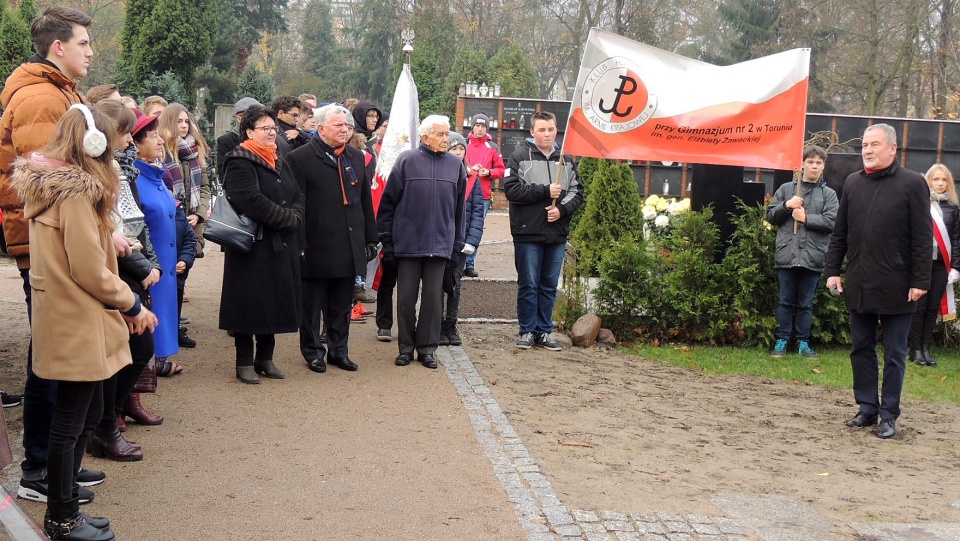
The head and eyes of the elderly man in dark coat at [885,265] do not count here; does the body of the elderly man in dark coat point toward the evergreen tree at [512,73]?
no

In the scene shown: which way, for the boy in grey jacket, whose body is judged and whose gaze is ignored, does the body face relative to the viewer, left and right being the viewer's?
facing the viewer

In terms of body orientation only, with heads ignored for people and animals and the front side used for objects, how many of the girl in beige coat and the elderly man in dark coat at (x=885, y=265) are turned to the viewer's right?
1

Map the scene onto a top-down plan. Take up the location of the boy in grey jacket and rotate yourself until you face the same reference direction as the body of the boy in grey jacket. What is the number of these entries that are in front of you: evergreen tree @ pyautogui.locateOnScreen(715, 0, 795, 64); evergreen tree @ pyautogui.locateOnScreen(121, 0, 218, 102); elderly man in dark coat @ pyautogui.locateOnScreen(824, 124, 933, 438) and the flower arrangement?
1

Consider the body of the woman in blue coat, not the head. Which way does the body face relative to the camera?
to the viewer's right

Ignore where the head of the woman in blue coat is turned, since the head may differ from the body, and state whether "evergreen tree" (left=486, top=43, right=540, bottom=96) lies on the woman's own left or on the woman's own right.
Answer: on the woman's own left

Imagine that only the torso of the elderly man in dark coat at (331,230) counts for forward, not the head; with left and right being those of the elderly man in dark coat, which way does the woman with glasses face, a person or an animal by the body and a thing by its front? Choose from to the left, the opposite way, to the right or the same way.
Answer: the same way

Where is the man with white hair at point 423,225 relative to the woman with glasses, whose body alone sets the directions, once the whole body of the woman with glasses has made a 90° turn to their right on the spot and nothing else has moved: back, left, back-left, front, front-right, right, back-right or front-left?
back

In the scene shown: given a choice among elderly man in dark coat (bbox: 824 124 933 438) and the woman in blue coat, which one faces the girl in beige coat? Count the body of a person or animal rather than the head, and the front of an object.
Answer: the elderly man in dark coat

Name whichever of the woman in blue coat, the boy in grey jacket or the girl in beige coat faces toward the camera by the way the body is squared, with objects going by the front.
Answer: the boy in grey jacket

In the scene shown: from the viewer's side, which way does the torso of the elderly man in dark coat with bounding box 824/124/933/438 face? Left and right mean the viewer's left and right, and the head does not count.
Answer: facing the viewer and to the left of the viewer

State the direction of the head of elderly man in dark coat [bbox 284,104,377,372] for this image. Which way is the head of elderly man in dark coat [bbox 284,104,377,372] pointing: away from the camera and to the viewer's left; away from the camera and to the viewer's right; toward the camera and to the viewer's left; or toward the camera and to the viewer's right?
toward the camera and to the viewer's right

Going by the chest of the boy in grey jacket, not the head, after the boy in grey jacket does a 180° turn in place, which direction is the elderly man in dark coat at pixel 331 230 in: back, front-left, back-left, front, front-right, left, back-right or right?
back-left

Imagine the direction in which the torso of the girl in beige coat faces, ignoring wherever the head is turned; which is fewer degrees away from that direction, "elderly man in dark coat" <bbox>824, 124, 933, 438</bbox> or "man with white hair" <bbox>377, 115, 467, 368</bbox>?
the elderly man in dark coat

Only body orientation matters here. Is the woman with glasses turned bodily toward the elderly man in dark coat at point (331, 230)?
no

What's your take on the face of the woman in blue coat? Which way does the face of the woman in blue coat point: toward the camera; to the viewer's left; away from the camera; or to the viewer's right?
to the viewer's right

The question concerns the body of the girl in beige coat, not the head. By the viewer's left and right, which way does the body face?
facing to the right of the viewer

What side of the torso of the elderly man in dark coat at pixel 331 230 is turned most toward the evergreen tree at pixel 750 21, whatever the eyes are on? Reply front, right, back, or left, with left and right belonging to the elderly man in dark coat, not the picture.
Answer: left
